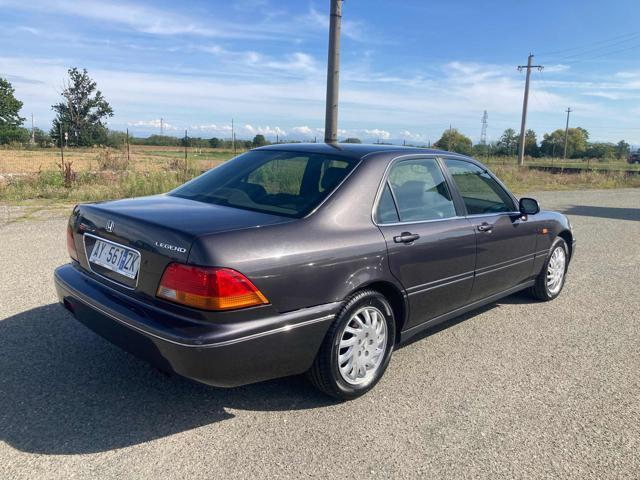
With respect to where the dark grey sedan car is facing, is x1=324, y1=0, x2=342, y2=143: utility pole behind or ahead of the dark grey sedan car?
ahead

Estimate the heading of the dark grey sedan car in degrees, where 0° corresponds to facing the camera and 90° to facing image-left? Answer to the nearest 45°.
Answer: approximately 225°

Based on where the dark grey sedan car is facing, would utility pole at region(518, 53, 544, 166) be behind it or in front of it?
in front

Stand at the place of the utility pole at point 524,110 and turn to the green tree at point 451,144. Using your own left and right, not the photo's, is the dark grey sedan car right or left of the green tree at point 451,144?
left

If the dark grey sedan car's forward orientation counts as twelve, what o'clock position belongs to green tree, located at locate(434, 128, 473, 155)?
The green tree is roughly at 11 o'clock from the dark grey sedan car.

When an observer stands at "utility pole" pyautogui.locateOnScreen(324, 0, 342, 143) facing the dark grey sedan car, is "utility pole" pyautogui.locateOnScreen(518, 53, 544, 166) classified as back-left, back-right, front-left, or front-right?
back-left

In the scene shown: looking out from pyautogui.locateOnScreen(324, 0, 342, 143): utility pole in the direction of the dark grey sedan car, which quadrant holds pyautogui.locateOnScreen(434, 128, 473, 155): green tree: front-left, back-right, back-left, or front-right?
back-left
